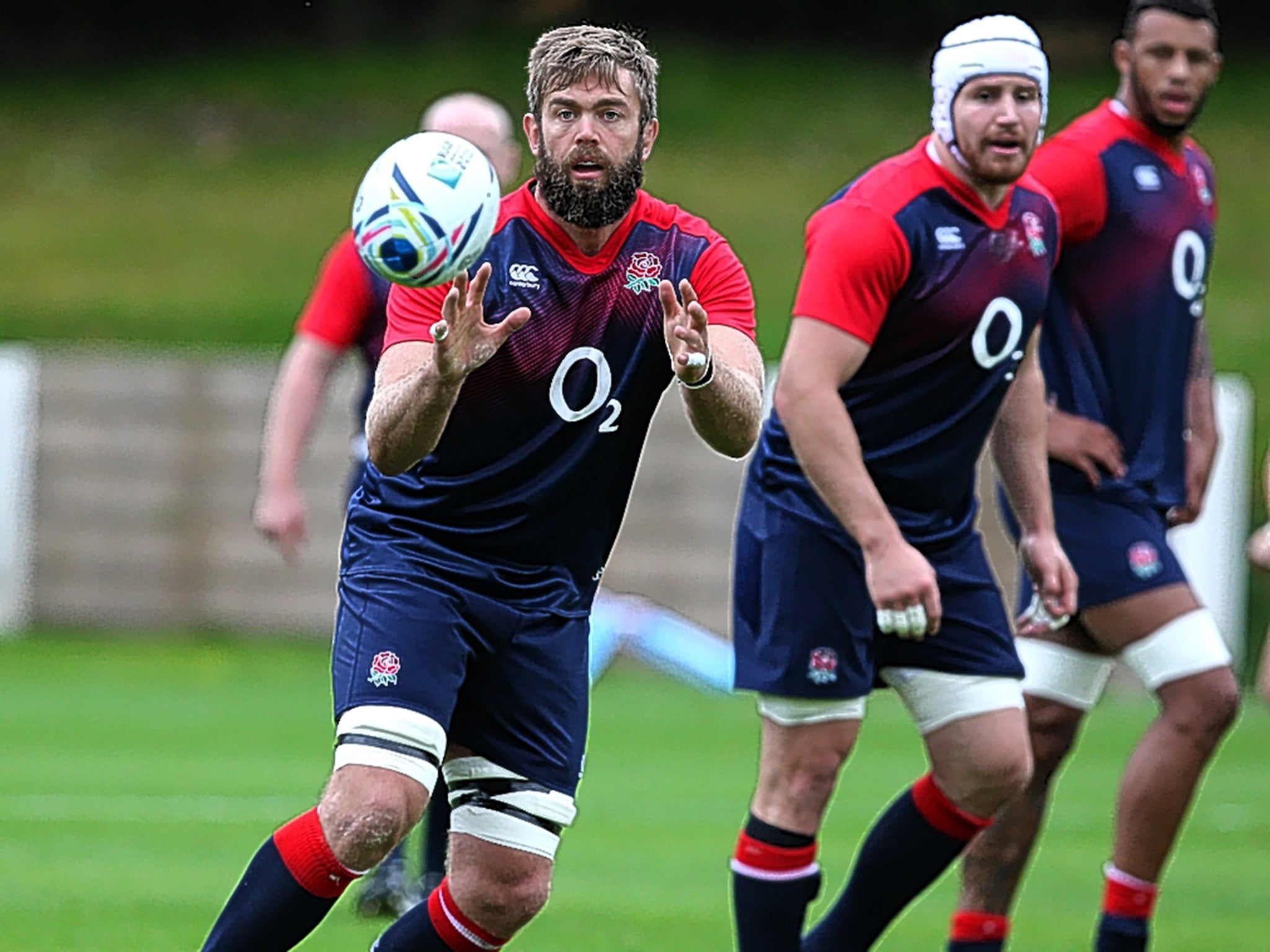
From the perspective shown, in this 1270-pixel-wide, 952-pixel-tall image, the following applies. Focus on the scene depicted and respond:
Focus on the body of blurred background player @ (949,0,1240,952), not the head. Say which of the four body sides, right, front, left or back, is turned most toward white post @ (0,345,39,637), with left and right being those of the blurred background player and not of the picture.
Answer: back

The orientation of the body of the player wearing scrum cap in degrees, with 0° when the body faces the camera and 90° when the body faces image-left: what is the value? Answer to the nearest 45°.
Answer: approximately 315°

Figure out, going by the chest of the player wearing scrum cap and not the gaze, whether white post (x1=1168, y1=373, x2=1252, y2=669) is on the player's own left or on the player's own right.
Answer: on the player's own left

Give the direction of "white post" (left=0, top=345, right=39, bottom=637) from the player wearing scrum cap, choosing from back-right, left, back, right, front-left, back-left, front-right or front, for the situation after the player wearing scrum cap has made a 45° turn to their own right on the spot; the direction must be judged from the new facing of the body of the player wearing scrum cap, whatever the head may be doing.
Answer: back-right

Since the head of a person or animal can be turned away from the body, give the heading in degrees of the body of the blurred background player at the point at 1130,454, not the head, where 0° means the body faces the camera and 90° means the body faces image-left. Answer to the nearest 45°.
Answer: approximately 315°

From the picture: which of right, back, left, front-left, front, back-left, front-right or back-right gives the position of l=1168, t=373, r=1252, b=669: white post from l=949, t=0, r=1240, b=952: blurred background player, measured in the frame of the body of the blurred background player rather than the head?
back-left

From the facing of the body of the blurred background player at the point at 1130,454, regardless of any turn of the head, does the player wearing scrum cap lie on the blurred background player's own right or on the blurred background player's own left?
on the blurred background player's own right

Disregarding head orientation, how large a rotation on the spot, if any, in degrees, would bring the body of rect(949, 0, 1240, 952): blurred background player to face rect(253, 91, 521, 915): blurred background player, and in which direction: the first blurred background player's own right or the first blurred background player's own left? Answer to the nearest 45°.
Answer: approximately 135° to the first blurred background player's own right

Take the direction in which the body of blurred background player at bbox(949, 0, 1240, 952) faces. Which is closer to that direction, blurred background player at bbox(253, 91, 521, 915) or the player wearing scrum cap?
the player wearing scrum cap
